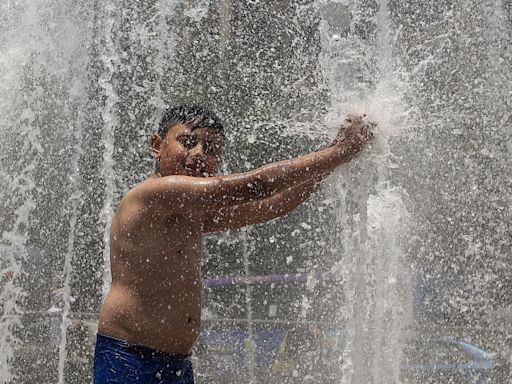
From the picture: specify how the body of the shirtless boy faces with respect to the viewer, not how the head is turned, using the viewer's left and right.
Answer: facing the viewer and to the right of the viewer
